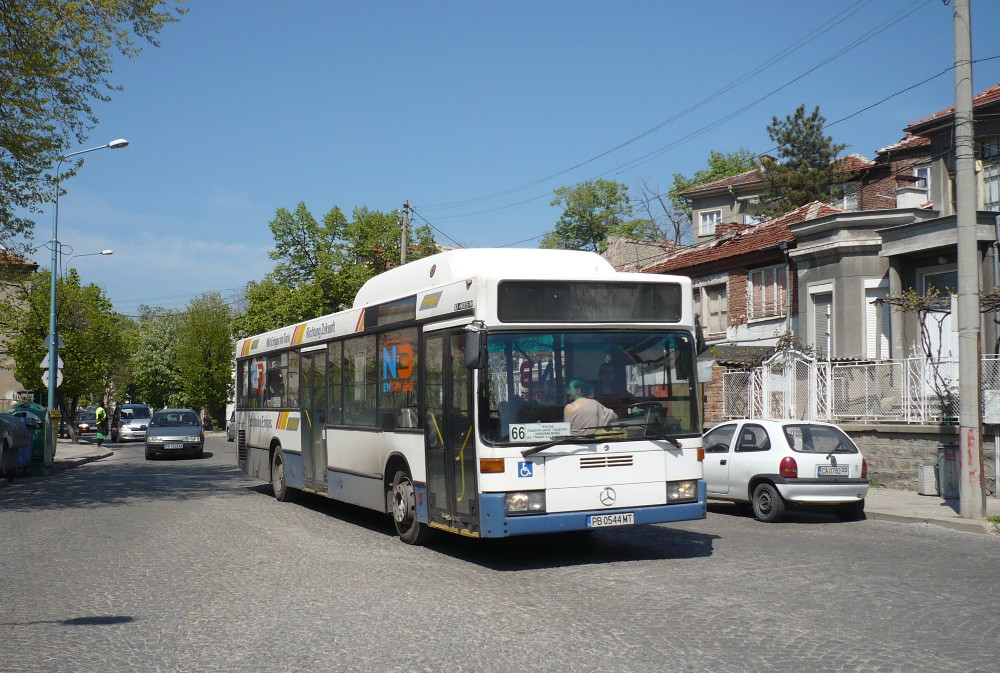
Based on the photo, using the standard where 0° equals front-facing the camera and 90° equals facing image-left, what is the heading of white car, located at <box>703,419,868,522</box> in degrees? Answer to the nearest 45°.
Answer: approximately 135°

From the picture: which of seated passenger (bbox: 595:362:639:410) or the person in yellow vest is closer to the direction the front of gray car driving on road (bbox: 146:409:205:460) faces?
the seated passenger

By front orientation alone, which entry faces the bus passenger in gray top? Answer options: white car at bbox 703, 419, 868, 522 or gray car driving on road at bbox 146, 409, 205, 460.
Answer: the gray car driving on road

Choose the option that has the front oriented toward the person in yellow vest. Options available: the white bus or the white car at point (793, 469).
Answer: the white car

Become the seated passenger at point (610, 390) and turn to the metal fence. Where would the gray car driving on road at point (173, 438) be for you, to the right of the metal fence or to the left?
left

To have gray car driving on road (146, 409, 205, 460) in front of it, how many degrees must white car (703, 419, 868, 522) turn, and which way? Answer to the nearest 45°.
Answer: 0° — it already faces it

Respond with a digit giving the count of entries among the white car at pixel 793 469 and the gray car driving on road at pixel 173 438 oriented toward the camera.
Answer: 1

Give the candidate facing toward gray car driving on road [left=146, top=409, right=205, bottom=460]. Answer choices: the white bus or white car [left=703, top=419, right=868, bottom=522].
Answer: the white car

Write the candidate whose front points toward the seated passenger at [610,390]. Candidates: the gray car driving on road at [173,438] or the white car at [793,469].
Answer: the gray car driving on road

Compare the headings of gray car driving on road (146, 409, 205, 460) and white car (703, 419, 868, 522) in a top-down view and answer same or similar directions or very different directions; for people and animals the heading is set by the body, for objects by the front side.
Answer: very different directions

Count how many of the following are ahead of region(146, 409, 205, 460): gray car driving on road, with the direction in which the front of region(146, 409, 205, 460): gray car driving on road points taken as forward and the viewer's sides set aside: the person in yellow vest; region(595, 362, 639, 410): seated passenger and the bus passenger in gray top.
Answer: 2

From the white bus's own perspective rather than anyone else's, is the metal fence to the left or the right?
on its left
